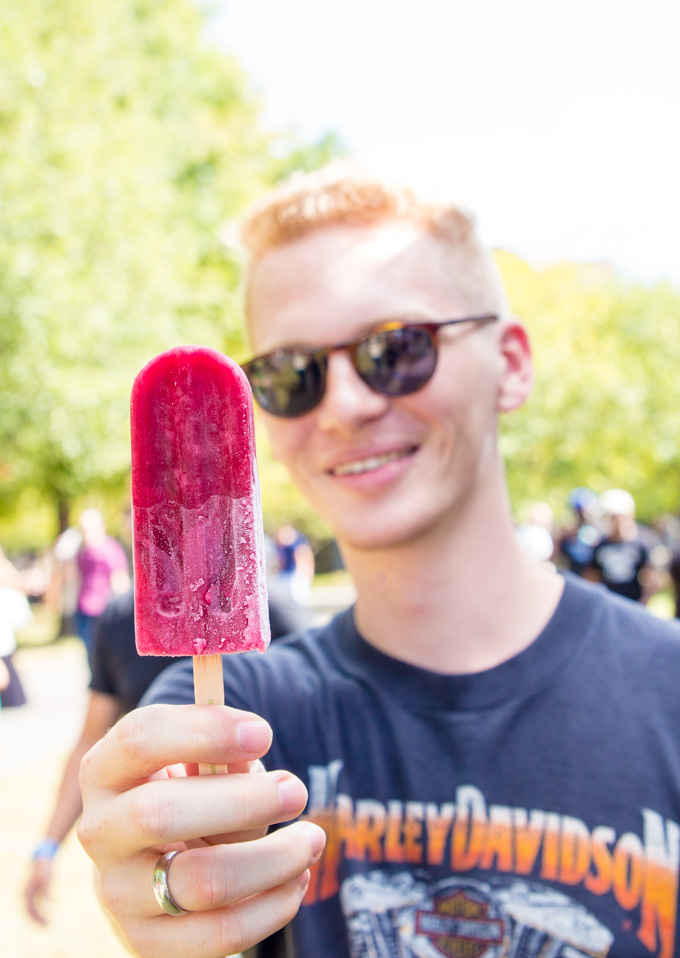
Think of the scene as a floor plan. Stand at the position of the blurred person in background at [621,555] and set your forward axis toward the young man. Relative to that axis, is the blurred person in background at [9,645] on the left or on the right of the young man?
right

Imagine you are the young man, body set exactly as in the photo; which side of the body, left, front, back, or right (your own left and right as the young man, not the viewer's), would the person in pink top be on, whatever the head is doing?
back

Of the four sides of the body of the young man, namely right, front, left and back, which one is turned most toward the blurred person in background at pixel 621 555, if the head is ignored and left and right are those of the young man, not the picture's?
back

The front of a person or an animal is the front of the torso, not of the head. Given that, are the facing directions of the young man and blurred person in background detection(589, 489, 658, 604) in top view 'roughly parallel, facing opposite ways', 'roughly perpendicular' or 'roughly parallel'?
roughly parallel

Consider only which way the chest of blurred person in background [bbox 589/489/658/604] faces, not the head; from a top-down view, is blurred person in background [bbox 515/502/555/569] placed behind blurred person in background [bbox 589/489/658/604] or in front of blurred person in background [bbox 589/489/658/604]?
behind

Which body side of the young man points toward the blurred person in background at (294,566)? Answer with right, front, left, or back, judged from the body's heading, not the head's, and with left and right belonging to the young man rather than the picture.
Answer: back

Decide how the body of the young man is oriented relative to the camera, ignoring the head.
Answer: toward the camera

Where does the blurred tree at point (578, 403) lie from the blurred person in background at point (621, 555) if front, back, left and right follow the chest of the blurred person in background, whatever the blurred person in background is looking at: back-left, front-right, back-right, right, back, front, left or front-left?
back

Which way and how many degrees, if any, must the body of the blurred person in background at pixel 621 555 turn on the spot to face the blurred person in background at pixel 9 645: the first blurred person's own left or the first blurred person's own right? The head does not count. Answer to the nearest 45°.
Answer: approximately 45° to the first blurred person's own right

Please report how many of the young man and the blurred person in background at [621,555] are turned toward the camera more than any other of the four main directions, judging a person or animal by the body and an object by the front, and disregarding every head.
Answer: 2

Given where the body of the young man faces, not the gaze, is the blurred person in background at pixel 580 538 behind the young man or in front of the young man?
behind
